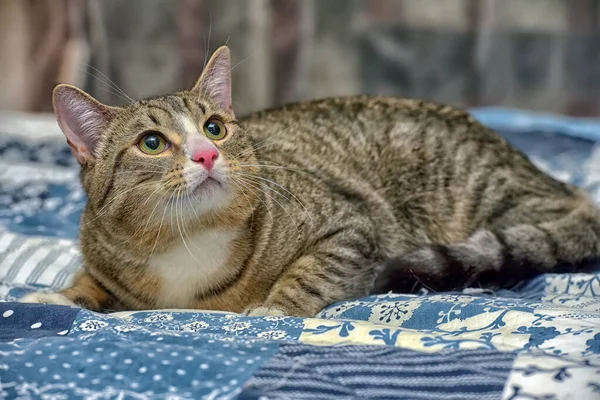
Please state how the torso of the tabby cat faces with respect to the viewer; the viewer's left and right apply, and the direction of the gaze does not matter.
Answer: facing the viewer and to the left of the viewer
